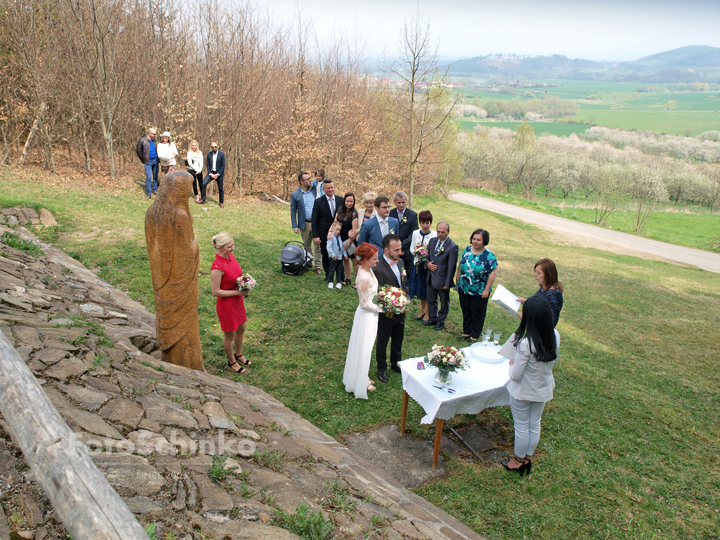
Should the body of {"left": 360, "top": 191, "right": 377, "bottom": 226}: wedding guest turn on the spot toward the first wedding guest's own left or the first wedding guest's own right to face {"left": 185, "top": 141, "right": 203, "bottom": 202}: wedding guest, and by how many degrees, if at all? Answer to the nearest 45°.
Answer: approximately 135° to the first wedding guest's own right

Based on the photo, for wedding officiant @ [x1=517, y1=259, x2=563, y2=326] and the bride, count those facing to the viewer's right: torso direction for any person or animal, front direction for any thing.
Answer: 1

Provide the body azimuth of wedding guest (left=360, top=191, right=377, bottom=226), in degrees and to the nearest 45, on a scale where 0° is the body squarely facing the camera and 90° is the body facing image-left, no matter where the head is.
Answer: approximately 0°

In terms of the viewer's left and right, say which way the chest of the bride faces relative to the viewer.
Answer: facing to the right of the viewer

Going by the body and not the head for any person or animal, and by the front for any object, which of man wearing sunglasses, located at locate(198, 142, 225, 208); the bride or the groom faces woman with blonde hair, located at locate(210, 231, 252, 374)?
the man wearing sunglasses

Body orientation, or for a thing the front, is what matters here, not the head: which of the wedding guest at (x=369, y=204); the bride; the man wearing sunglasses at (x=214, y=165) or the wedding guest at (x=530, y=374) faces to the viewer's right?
the bride

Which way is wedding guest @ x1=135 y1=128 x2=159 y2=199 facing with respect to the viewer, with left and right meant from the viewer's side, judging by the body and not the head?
facing the viewer and to the right of the viewer

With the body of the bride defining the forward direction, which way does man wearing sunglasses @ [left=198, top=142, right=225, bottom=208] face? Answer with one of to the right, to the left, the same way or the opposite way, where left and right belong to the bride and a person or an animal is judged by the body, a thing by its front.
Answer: to the right

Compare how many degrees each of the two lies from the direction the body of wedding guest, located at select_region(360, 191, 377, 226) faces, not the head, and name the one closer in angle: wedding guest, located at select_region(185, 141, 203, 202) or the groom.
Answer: the groom

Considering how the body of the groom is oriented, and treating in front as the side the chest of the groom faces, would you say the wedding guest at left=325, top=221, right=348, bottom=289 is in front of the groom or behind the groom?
behind

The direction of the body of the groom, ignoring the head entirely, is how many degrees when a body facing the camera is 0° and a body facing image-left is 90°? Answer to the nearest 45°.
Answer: approximately 315°

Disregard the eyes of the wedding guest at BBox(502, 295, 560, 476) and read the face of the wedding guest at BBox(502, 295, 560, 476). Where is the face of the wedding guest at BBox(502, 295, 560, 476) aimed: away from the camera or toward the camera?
away from the camera

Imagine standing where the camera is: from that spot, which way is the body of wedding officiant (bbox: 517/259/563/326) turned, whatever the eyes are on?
to the viewer's left

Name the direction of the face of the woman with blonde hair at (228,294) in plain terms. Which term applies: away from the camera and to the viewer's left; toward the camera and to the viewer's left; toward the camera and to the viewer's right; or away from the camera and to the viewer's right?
toward the camera and to the viewer's right
